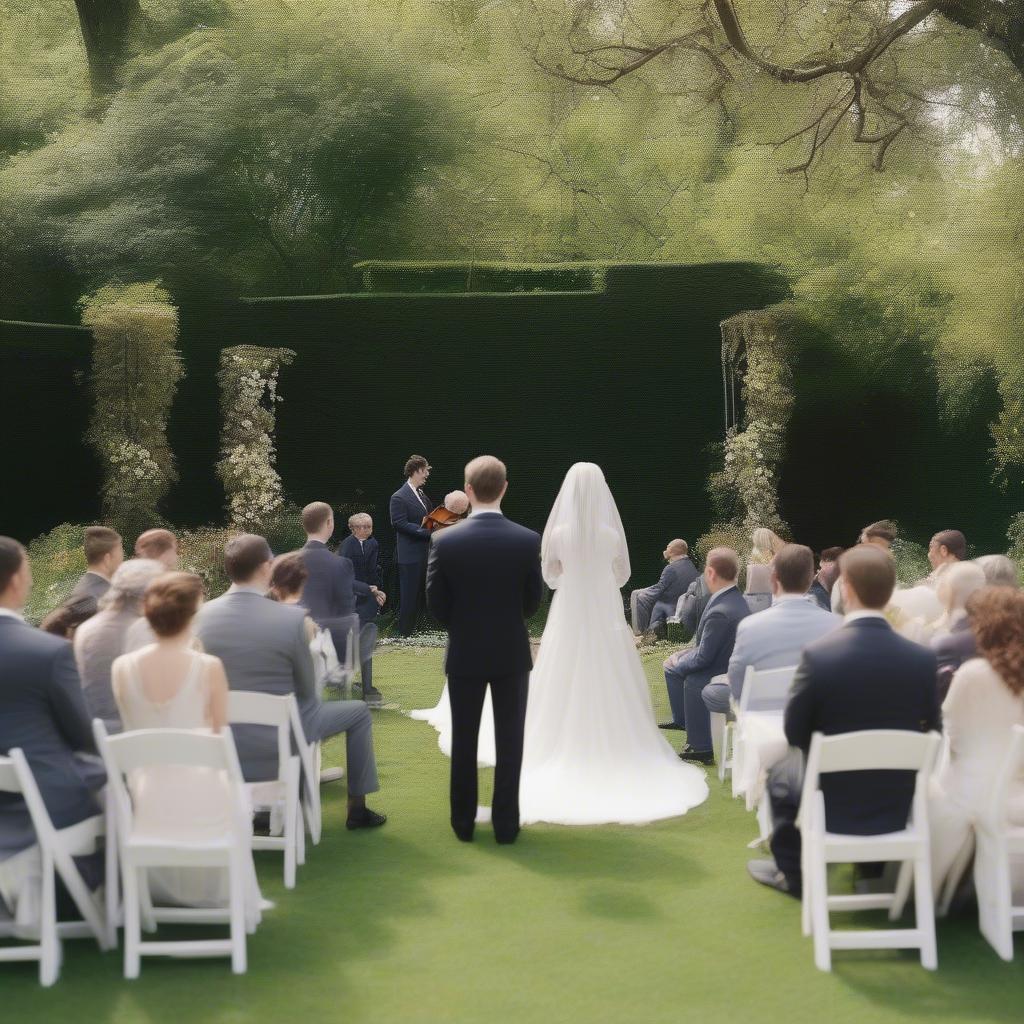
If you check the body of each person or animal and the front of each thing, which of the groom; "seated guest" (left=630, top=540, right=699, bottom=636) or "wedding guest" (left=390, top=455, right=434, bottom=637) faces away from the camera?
the groom

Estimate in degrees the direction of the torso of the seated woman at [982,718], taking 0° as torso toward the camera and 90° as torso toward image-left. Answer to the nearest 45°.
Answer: approximately 135°

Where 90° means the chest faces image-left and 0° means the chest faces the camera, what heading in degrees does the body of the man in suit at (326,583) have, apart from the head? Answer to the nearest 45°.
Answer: approximately 225°

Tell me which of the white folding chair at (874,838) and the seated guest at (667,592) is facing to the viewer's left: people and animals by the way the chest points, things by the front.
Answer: the seated guest

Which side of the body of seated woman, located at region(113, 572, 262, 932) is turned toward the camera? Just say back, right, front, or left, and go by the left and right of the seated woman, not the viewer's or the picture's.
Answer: back

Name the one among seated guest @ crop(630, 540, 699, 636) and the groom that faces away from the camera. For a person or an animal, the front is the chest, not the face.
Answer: the groom

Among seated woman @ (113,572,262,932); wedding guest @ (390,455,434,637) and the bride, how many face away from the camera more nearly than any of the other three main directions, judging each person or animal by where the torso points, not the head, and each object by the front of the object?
2

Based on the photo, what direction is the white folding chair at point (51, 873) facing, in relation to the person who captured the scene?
facing away from the viewer and to the right of the viewer

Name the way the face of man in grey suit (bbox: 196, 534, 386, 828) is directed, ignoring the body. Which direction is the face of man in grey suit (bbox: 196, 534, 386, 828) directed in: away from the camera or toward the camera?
away from the camera

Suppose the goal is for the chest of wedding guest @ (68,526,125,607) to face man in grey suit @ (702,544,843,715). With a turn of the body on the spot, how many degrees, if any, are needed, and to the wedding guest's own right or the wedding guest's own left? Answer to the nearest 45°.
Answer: approximately 90° to the wedding guest's own right

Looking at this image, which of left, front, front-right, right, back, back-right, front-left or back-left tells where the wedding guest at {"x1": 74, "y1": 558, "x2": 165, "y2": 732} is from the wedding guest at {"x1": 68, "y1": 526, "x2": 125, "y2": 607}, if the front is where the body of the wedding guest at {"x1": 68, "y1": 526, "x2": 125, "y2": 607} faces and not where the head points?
back-right

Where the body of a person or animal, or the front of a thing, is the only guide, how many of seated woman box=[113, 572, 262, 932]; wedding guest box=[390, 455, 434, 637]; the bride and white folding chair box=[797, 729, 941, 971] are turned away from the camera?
3

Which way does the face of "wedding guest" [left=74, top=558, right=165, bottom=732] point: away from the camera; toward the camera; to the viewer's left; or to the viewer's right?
away from the camera

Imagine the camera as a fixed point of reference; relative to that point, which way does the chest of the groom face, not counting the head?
away from the camera

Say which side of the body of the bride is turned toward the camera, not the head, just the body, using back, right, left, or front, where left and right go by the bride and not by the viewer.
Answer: back
